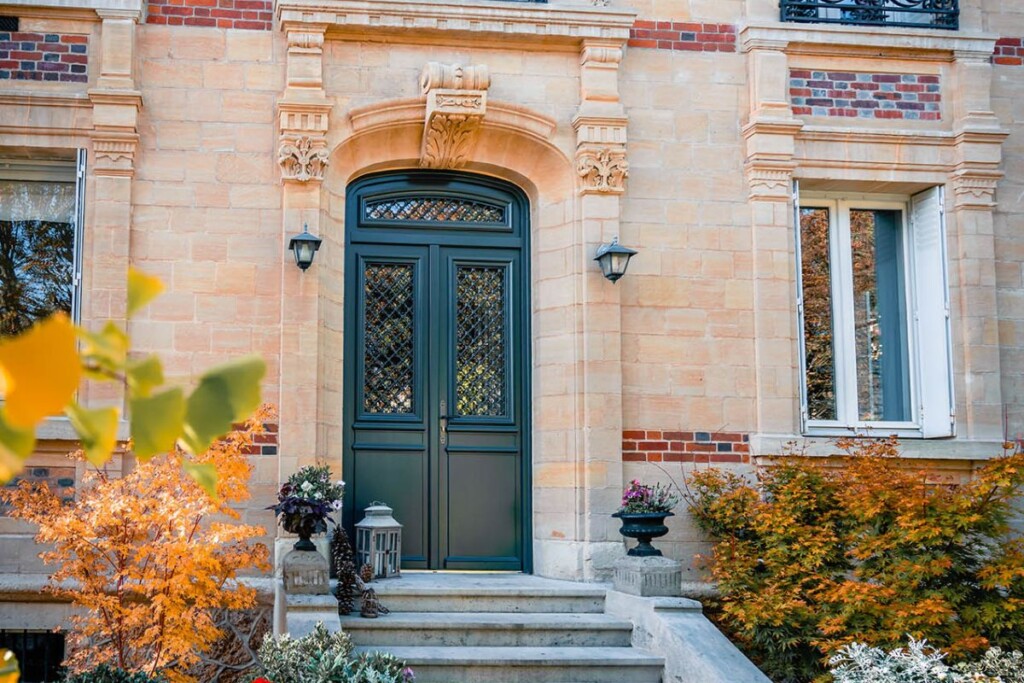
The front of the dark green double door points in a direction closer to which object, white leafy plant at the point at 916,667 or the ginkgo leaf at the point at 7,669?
the ginkgo leaf

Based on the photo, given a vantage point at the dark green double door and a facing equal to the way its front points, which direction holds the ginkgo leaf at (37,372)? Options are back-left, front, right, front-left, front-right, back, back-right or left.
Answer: front

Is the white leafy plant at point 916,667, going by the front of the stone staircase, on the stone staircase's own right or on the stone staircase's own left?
on the stone staircase's own left

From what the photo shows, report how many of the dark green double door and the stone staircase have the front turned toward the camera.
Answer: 2

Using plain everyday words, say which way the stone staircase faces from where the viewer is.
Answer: facing the viewer

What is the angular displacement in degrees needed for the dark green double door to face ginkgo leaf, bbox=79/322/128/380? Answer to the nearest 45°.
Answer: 0° — it already faces it

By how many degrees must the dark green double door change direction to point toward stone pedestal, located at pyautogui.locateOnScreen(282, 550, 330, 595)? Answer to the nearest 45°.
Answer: approximately 45° to its right

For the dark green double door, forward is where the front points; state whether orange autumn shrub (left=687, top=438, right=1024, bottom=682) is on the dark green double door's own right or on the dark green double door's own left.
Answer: on the dark green double door's own left

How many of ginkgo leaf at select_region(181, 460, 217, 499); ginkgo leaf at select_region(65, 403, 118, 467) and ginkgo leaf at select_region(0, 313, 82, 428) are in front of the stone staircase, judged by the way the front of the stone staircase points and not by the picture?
3

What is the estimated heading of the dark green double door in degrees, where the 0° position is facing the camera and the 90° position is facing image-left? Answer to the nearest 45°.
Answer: approximately 0°

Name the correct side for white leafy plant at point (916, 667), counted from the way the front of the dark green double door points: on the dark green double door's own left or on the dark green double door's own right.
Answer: on the dark green double door's own left

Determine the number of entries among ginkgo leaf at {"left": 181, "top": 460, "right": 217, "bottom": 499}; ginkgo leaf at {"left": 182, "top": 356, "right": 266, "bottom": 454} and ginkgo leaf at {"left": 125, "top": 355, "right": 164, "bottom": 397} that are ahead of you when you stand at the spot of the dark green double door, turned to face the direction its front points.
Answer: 3

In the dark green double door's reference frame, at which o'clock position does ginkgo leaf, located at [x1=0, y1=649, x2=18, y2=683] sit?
The ginkgo leaf is roughly at 12 o'clock from the dark green double door.

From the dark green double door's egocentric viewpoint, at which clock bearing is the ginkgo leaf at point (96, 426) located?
The ginkgo leaf is roughly at 12 o'clock from the dark green double door.

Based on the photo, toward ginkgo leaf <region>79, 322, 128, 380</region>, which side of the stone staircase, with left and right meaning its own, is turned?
front

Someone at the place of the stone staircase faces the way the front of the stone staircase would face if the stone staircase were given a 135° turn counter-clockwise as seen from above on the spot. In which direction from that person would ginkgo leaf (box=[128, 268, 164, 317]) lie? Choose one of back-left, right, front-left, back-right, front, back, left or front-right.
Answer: back-right

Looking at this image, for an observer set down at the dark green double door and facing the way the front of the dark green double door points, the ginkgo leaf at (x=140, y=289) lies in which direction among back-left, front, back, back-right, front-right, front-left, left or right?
front
